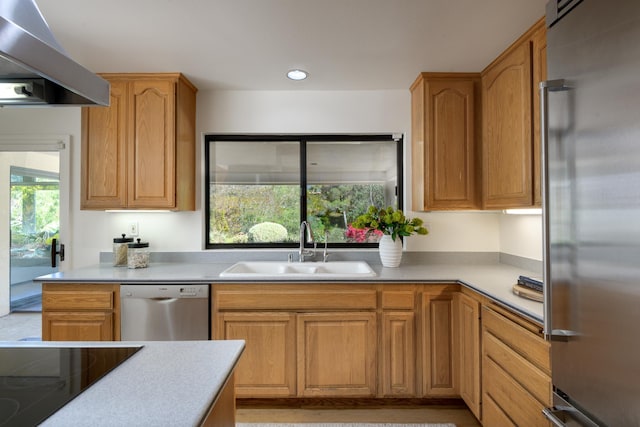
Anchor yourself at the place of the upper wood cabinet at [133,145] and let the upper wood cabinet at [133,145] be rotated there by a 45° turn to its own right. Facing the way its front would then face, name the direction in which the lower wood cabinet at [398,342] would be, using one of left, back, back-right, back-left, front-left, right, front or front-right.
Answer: left

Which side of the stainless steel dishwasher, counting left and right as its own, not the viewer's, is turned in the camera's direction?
front

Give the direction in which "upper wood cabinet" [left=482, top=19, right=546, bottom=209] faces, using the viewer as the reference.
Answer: facing to the left of the viewer

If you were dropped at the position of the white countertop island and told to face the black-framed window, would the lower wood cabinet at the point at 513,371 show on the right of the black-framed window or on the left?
right

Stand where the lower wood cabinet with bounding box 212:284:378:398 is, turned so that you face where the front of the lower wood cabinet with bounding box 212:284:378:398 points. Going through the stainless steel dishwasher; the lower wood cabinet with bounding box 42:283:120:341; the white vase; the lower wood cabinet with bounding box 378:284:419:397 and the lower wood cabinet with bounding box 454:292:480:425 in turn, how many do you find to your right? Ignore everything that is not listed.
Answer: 2

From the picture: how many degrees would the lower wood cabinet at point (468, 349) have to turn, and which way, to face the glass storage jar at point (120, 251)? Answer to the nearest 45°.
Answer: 0° — it already faces it

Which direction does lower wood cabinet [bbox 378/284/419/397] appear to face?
toward the camera

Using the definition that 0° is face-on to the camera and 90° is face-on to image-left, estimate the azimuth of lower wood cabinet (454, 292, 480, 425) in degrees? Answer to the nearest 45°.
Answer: approximately 90°

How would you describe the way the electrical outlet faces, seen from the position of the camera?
facing the viewer

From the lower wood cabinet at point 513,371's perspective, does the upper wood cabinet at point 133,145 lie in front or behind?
in front

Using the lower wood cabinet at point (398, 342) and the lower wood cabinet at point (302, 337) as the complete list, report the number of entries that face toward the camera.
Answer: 2

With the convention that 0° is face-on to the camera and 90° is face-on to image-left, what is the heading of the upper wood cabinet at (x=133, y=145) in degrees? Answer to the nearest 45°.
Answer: approximately 0°
